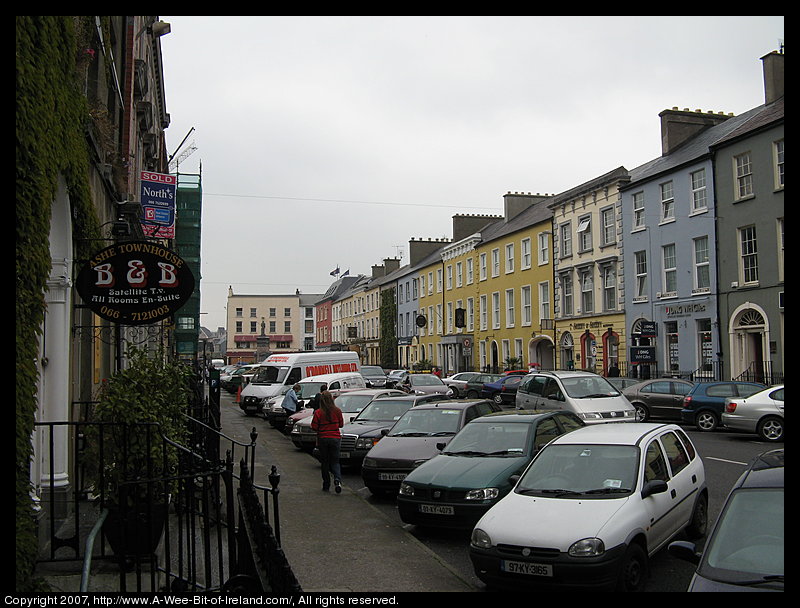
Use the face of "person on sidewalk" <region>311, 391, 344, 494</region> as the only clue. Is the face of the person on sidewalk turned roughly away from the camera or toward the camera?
away from the camera

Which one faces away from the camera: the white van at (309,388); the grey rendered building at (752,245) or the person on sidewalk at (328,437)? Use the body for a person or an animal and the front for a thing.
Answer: the person on sidewalk

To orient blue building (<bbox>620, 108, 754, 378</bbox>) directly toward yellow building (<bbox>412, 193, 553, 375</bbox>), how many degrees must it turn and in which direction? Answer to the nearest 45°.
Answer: approximately 90° to its right

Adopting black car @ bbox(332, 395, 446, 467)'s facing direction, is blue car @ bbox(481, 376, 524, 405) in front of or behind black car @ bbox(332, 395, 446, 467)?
behind

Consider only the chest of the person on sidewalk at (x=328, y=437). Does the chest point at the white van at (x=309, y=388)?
yes

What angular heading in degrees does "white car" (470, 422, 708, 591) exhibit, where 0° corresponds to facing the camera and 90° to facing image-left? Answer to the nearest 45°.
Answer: approximately 45°

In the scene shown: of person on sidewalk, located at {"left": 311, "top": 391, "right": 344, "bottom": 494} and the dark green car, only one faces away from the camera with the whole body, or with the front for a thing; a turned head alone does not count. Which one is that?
the person on sidewalk

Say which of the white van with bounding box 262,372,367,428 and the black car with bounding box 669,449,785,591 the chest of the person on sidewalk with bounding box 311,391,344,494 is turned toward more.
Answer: the white van

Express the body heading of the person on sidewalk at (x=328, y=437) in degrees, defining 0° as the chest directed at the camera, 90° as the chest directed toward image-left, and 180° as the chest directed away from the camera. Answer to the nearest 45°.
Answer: approximately 180°

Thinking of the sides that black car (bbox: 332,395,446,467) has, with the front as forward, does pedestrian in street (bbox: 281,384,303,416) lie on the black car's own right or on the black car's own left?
on the black car's own right
